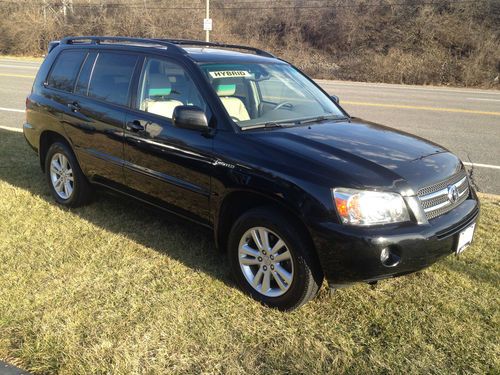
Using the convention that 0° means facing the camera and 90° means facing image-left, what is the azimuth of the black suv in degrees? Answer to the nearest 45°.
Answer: approximately 315°
